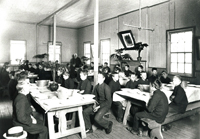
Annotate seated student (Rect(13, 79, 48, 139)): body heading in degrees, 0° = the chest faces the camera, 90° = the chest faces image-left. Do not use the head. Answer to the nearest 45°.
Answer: approximately 270°

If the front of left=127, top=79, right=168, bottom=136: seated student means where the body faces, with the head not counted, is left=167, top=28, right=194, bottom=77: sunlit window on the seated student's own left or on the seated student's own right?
on the seated student's own right

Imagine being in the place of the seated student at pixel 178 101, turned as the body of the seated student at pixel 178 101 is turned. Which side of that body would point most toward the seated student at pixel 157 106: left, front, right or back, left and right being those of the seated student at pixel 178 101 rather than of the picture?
front

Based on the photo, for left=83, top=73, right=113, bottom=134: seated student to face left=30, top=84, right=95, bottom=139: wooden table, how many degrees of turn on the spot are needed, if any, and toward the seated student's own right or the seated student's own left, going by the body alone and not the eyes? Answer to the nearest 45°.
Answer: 0° — they already face it

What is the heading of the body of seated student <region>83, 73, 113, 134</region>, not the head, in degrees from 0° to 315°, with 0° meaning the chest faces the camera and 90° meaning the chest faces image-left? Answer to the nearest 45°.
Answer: approximately 45°

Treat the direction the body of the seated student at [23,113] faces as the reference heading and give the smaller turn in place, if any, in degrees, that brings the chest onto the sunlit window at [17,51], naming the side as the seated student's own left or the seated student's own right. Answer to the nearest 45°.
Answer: approximately 90° to the seated student's own left

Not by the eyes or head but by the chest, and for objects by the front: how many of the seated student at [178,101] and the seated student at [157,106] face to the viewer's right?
0

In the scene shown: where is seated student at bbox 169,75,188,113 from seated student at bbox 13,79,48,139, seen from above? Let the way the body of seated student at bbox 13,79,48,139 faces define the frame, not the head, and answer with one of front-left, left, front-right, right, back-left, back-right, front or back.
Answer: front

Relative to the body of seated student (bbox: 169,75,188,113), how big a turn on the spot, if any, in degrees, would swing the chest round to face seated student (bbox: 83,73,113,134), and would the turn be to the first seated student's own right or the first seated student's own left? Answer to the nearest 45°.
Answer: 0° — they already face them
